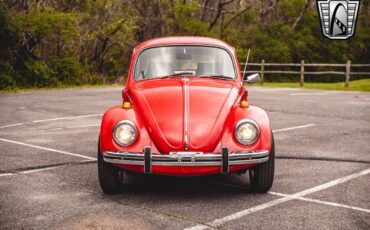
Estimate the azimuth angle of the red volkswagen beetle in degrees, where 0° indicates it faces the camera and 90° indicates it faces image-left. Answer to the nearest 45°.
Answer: approximately 0°

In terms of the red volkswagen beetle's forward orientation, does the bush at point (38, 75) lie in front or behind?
behind

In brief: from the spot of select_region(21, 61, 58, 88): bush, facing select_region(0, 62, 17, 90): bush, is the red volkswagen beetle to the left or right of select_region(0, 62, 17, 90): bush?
left

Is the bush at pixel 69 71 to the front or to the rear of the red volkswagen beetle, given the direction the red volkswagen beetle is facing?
to the rear

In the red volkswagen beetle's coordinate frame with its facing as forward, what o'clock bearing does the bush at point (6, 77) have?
The bush is roughly at 5 o'clock from the red volkswagen beetle.
